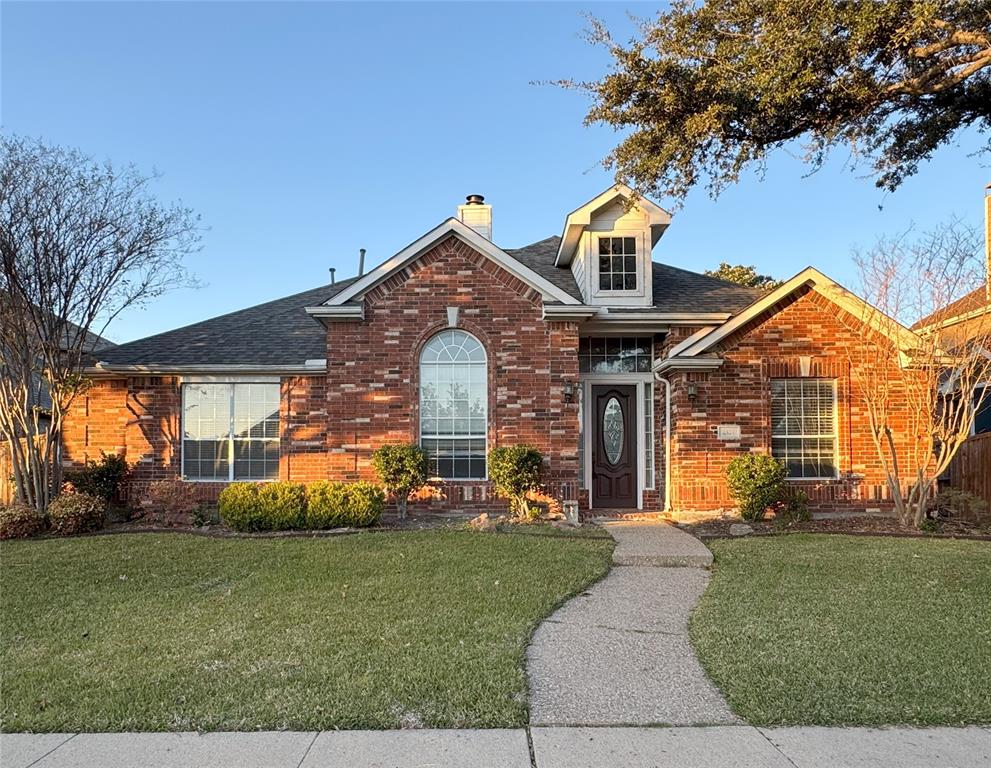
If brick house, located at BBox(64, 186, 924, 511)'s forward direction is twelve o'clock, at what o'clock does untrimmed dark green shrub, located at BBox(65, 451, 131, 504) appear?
The untrimmed dark green shrub is roughly at 3 o'clock from the brick house.

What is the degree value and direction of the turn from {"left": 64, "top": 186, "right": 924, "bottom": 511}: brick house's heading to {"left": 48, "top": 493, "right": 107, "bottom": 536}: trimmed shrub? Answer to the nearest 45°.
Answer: approximately 90° to its right

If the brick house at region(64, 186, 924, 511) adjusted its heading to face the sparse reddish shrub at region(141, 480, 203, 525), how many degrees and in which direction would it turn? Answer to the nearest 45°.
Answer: approximately 90° to its right

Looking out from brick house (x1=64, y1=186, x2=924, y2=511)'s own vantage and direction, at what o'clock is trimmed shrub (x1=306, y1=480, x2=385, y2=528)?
The trimmed shrub is roughly at 2 o'clock from the brick house.

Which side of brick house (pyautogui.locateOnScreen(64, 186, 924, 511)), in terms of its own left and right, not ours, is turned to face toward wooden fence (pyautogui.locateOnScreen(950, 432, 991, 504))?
left

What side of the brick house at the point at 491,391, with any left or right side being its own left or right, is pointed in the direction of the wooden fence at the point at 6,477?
right

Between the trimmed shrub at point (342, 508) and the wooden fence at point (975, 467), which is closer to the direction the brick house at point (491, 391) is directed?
the trimmed shrub

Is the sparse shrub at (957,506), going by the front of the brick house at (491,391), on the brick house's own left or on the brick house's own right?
on the brick house's own left

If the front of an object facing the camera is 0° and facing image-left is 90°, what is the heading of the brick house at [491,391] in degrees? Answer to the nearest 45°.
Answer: approximately 0°

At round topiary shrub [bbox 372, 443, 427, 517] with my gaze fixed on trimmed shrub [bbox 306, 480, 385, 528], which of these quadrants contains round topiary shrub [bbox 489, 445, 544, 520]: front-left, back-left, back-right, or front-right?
back-left

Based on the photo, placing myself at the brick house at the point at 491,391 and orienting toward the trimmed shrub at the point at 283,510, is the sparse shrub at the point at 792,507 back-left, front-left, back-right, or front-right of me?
back-left
